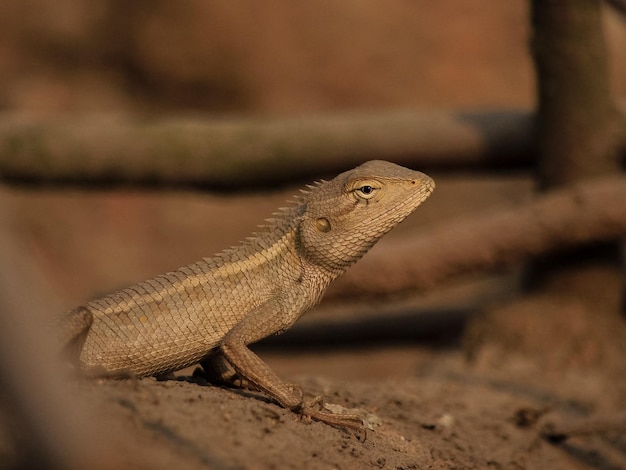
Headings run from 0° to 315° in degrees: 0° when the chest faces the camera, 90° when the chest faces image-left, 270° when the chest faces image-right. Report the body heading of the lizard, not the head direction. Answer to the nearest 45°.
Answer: approximately 270°
